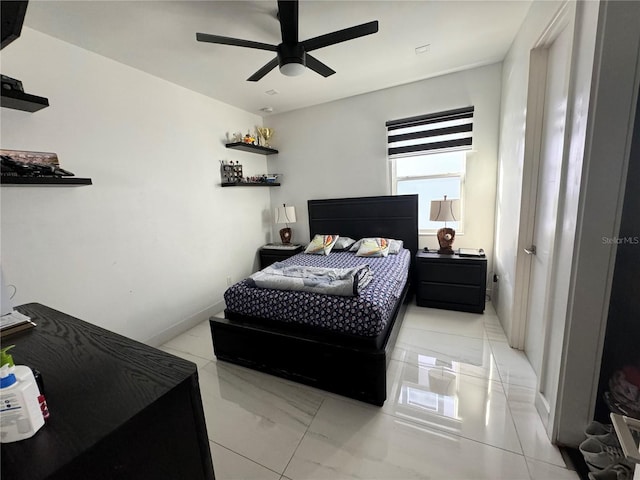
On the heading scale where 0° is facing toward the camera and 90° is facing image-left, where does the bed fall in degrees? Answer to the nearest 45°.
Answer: approximately 45°

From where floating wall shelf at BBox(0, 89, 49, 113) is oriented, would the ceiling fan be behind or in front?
in front

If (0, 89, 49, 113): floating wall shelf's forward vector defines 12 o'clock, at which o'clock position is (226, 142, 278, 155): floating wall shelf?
(226, 142, 278, 155): floating wall shelf is roughly at 10 o'clock from (0, 89, 49, 113): floating wall shelf.

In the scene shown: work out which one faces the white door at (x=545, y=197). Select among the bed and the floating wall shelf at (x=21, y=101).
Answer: the floating wall shelf

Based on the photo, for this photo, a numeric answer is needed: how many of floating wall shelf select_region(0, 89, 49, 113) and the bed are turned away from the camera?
0

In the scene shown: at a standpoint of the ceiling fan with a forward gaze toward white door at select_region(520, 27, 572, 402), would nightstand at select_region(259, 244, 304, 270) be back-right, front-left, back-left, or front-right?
back-left

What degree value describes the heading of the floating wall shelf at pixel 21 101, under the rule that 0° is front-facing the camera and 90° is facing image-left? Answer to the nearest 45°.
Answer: approximately 315°

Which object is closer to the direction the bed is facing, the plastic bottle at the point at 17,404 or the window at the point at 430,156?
the plastic bottle

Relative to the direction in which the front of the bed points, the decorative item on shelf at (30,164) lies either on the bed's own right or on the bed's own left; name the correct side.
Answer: on the bed's own right
